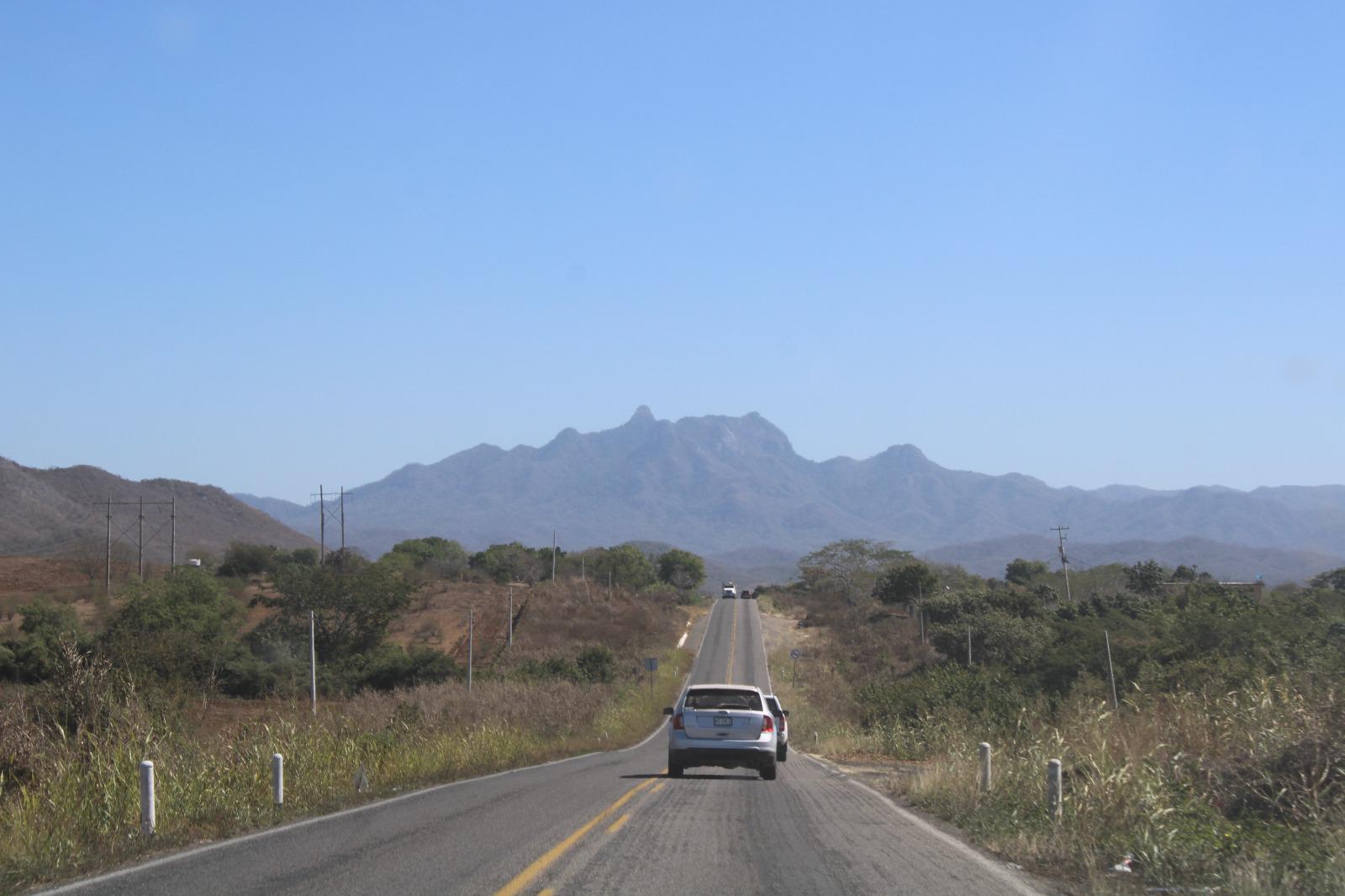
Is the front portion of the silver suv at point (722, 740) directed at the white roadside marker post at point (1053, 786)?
no

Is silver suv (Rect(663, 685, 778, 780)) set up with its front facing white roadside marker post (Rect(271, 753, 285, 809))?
no

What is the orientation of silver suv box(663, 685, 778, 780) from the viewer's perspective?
away from the camera

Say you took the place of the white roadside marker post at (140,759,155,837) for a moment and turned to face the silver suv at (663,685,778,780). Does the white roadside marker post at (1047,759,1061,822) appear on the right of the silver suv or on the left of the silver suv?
right

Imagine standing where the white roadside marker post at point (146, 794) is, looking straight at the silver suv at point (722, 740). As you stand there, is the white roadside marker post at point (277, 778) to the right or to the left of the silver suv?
left

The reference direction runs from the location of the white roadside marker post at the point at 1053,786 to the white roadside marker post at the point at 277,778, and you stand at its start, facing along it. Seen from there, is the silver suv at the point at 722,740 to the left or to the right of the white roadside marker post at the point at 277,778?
right

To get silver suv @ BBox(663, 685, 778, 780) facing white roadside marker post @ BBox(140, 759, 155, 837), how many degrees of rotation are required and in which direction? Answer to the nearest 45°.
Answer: approximately 135° to its left

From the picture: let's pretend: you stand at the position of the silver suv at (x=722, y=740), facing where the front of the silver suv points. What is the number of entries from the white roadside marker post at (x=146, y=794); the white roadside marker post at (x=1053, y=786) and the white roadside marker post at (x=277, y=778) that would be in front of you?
0
